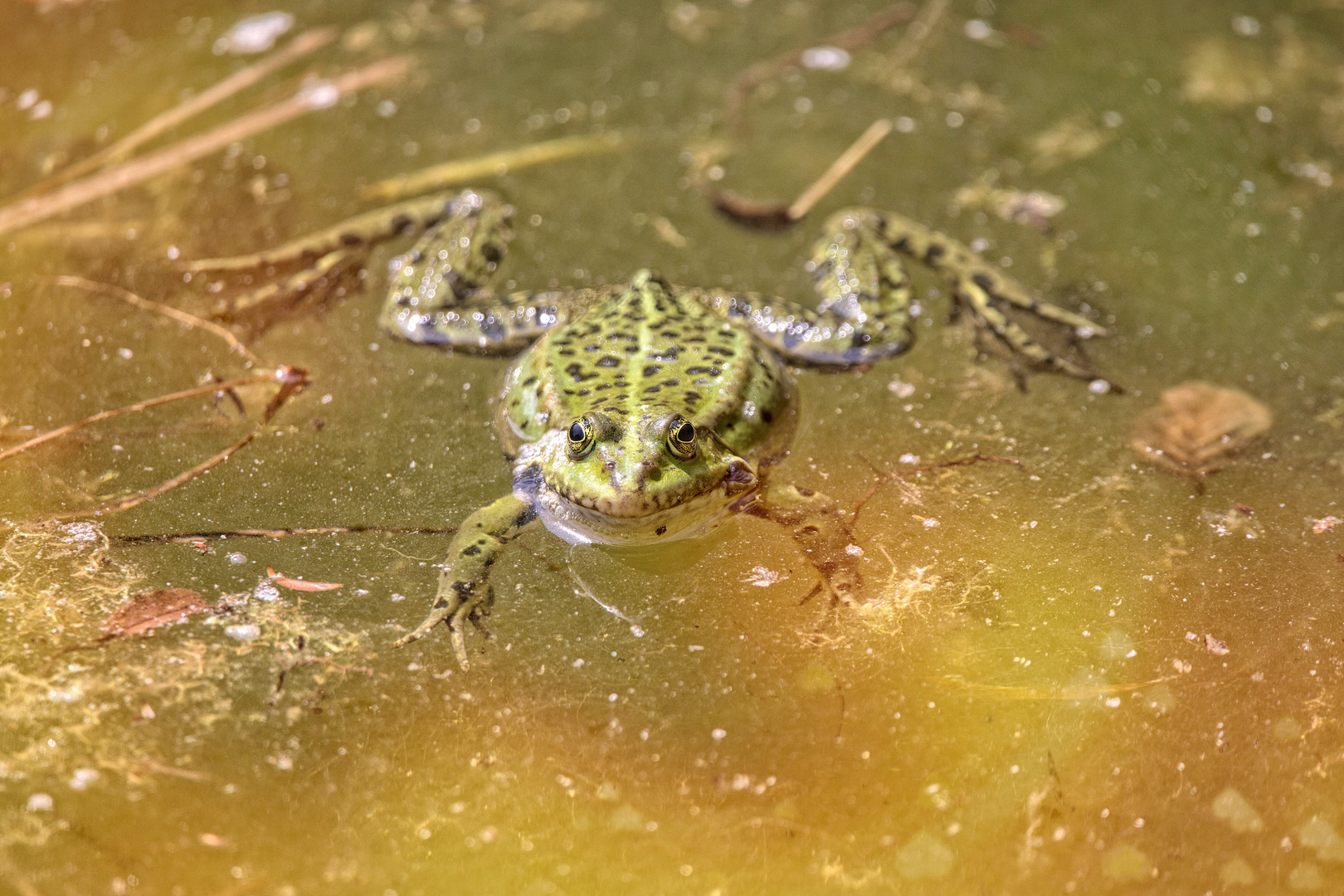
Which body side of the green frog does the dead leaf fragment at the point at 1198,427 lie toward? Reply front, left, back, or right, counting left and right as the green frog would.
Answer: left

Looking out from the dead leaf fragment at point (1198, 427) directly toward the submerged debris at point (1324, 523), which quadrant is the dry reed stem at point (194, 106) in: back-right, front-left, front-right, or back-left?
back-right

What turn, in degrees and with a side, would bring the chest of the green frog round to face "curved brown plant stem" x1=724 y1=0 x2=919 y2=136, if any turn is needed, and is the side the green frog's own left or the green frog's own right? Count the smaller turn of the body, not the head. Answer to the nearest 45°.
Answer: approximately 180°

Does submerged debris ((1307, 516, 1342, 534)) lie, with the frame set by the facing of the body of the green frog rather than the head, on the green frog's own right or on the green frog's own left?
on the green frog's own left

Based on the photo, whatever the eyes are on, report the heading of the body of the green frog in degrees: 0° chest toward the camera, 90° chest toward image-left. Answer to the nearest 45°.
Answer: approximately 0°

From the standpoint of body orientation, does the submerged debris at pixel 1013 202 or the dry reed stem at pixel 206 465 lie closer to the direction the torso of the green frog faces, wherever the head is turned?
the dry reed stem

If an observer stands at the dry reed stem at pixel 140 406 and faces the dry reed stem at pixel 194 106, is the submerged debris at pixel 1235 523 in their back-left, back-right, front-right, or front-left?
back-right

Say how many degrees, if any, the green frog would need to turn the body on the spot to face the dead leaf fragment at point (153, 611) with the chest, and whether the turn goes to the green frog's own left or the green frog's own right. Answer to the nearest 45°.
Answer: approximately 45° to the green frog's own right

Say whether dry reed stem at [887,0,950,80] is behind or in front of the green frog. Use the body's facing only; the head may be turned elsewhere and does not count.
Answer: behind
